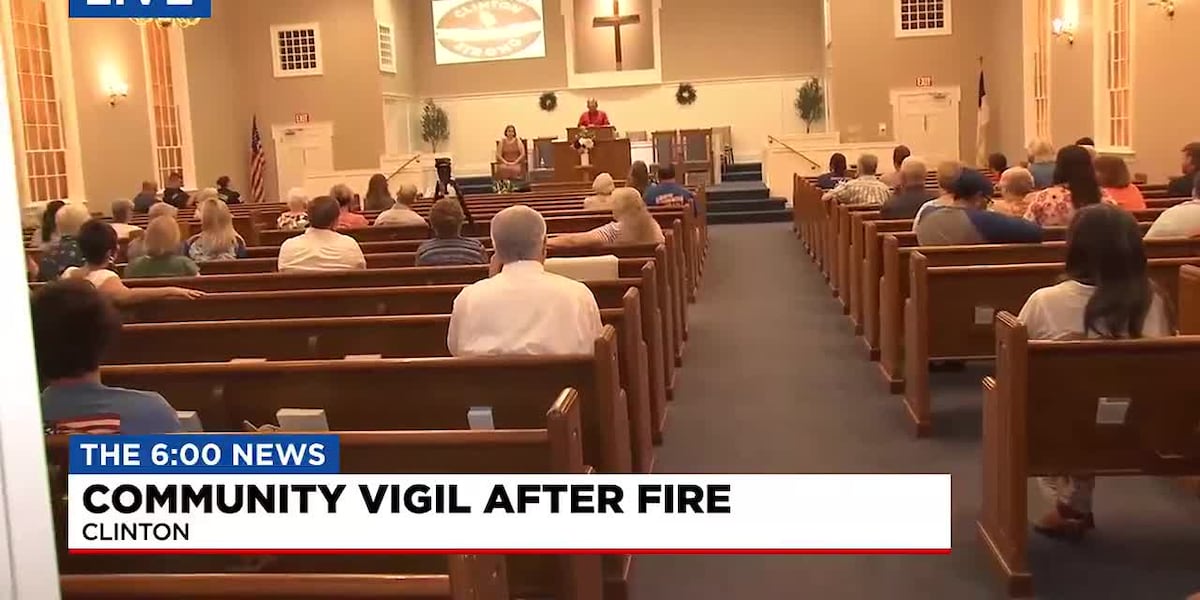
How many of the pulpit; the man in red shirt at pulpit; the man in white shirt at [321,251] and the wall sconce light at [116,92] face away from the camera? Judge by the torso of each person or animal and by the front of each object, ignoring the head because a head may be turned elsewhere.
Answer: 1

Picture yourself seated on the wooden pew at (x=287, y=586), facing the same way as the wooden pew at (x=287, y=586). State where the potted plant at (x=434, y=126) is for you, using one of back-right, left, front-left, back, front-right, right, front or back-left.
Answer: front

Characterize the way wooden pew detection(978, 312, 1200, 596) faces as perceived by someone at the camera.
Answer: facing away from the viewer

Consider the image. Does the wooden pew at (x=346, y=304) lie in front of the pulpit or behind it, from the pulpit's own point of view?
in front

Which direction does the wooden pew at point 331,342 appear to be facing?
away from the camera

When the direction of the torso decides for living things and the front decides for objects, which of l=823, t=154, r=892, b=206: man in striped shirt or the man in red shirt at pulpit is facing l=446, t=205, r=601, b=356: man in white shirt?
the man in red shirt at pulpit

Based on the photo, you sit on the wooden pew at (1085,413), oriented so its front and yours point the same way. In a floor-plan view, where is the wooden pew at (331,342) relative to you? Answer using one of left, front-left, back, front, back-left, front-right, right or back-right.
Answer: left

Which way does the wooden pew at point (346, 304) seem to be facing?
away from the camera

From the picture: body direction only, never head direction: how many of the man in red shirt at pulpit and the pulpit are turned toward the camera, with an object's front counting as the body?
2

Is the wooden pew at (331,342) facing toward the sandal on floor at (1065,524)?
no

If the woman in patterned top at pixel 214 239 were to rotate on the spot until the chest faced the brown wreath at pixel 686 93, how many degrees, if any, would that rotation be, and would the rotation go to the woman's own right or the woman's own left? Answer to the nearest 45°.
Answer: approximately 45° to the woman's own right

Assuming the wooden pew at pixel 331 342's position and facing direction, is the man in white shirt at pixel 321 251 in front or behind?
in front

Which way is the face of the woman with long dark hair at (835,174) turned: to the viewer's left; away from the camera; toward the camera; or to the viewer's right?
away from the camera

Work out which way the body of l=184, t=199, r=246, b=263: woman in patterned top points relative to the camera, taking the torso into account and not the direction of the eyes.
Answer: away from the camera

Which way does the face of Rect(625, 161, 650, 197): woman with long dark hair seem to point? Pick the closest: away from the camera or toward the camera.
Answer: away from the camera

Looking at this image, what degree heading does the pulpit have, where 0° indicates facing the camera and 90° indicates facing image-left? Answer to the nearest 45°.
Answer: approximately 0°

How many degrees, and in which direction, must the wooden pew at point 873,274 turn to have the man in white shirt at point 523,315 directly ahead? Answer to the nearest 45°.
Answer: approximately 135° to its left

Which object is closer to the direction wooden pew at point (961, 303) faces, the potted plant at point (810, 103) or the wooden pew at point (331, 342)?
the potted plant

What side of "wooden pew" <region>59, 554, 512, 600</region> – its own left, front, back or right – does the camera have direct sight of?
back

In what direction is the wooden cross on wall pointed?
toward the camera

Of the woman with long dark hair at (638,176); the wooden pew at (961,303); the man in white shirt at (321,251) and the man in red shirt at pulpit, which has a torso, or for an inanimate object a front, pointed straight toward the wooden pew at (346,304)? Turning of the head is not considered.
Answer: the man in red shirt at pulpit

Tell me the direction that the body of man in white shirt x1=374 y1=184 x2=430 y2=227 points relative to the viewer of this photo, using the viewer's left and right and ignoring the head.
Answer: facing away from the viewer

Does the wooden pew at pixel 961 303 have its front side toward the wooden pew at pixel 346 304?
no

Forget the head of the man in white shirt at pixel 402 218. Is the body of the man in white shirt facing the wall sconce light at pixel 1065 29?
no

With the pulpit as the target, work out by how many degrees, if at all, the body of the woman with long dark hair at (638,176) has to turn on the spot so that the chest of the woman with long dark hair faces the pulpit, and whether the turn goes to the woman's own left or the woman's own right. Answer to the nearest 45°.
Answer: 0° — they already face it
